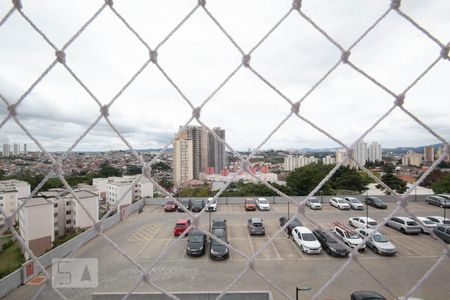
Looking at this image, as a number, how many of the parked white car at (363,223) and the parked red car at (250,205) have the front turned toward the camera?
1

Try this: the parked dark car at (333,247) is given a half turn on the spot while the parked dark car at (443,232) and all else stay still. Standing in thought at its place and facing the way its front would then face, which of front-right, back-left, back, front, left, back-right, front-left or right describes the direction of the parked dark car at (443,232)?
right

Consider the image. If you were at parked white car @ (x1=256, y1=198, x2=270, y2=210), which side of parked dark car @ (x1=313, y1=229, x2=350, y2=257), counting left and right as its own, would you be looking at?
back

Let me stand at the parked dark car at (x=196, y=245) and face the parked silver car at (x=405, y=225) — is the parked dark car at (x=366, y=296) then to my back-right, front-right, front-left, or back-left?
front-right

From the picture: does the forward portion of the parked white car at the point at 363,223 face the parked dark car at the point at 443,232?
no

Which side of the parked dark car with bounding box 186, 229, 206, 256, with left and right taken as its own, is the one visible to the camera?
front

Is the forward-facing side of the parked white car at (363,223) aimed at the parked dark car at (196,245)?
no
